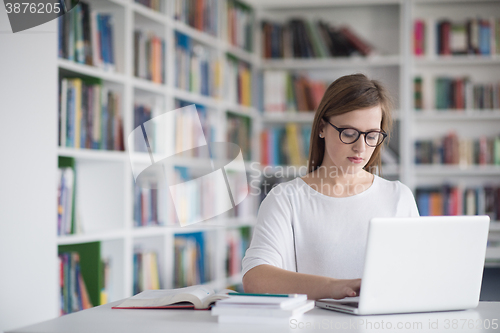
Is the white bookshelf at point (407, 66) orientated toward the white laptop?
yes

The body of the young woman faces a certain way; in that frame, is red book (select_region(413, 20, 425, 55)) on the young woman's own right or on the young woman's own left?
on the young woman's own left

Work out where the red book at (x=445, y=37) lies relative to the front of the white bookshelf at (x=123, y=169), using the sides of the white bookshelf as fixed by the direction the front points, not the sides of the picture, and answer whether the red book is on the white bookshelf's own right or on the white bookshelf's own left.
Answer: on the white bookshelf's own left

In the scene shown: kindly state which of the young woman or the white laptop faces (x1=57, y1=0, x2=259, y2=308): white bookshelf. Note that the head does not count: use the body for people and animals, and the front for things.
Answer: the white laptop

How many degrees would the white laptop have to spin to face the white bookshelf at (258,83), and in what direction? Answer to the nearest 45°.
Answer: approximately 45° to its right

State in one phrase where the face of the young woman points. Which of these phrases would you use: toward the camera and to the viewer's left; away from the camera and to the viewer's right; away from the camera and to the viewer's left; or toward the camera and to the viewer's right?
toward the camera and to the viewer's right

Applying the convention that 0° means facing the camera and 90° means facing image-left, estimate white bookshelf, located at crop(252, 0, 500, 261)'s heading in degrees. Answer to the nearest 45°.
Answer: approximately 0°

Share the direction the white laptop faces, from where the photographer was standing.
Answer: facing away from the viewer and to the left of the viewer

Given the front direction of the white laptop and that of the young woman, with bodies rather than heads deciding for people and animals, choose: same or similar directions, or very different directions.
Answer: very different directions

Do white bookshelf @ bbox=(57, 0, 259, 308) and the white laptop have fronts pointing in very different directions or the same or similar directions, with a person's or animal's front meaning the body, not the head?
very different directions
